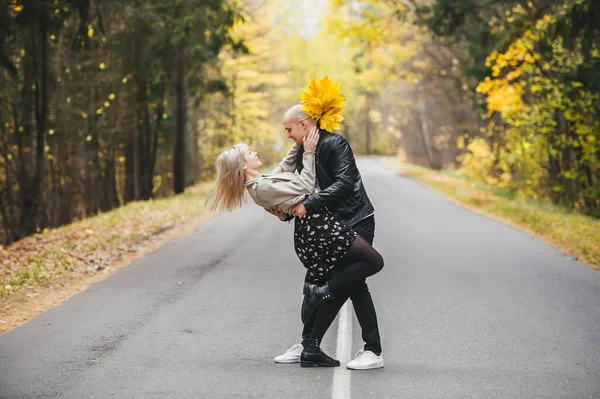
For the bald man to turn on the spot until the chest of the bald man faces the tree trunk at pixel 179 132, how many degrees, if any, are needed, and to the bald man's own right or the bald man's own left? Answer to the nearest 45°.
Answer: approximately 90° to the bald man's own right

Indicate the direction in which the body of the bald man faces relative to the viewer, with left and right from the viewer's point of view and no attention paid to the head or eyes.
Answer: facing to the left of the viewer

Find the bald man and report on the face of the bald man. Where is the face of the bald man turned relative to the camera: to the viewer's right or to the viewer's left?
to the viewer's left
